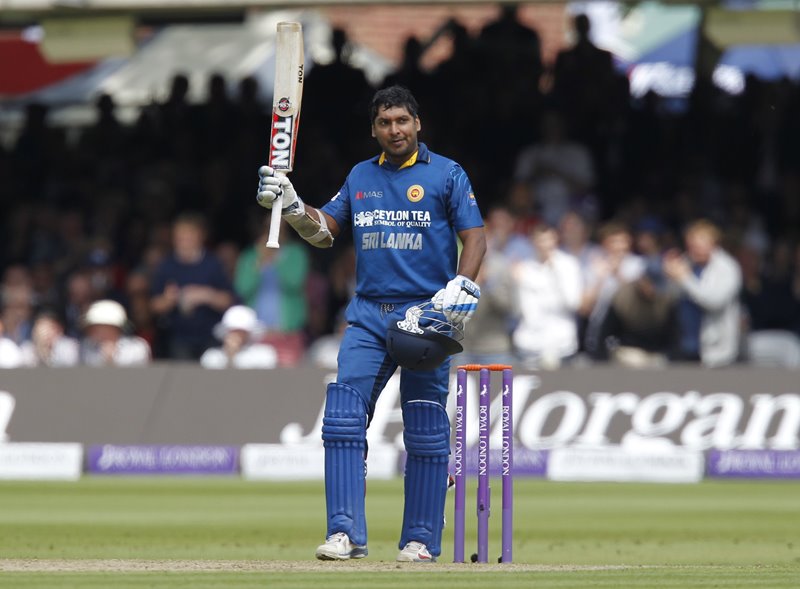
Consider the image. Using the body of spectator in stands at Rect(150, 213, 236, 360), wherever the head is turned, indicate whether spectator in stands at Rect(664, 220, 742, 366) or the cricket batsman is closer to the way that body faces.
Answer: the cricket batsman

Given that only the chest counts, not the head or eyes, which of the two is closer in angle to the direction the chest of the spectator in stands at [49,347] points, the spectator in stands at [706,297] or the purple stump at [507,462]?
the purple stump

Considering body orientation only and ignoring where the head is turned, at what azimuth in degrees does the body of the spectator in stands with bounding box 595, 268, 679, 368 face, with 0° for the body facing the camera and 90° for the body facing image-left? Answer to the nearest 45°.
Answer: approximately 45°

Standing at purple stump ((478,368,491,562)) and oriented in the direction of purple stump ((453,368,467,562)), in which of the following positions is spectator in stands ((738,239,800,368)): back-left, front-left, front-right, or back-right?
back-right

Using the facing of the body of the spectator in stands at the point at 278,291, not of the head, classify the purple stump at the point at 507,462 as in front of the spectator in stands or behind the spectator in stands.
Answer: in front

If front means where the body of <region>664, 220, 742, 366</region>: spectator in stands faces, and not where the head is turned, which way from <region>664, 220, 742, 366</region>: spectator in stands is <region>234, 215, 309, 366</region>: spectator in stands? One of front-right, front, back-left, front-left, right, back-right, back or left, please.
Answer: front-right
